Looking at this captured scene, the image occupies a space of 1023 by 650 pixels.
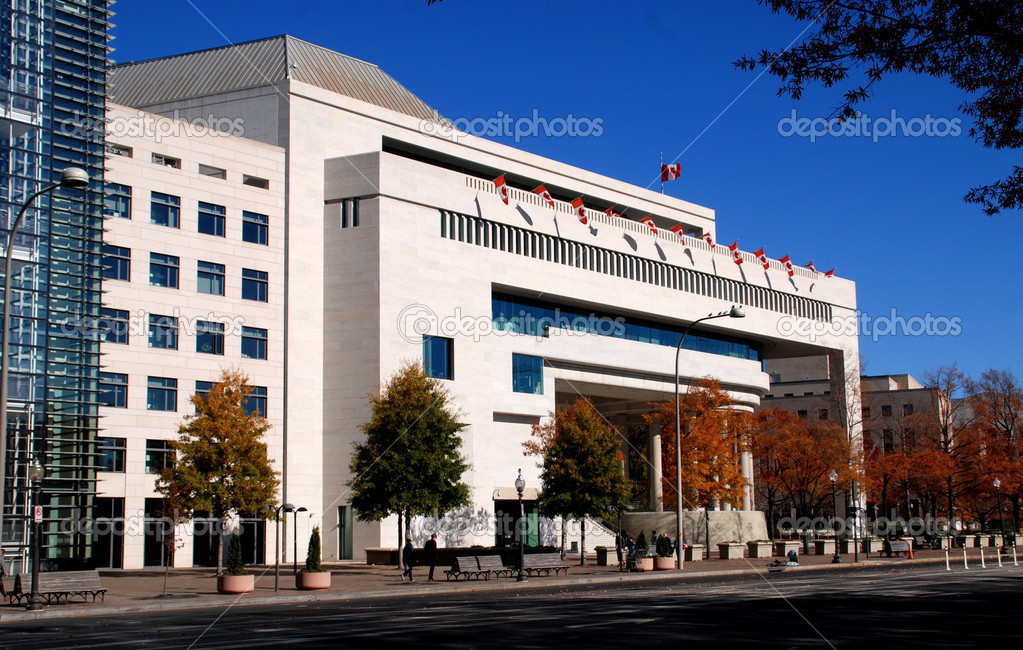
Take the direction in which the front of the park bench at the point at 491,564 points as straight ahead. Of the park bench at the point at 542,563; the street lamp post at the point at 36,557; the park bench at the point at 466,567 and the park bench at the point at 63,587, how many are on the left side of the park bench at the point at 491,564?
1

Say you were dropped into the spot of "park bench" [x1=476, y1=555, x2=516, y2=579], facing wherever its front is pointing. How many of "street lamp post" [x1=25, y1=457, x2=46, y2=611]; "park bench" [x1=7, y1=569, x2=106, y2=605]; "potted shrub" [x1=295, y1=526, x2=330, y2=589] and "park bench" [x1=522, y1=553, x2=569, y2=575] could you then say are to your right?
3

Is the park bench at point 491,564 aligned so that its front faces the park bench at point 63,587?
no

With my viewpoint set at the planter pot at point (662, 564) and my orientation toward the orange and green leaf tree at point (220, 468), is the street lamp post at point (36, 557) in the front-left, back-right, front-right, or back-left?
front-left

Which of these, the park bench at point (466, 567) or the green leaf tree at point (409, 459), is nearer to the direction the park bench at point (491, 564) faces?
the park bench

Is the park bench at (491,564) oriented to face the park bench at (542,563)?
no

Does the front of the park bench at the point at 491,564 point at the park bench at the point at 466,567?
no

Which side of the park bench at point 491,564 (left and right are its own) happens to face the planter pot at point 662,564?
left

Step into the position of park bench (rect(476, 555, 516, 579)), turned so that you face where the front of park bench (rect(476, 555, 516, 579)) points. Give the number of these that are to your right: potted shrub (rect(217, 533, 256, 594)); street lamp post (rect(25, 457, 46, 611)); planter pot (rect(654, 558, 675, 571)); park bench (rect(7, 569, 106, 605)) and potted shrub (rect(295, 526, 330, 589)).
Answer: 4

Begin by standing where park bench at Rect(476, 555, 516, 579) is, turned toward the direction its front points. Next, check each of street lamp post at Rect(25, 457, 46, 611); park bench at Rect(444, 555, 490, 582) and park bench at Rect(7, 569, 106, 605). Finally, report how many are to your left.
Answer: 0

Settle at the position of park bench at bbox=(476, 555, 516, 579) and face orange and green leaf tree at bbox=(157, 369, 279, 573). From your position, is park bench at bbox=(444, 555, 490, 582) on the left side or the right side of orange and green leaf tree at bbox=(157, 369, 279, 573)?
left

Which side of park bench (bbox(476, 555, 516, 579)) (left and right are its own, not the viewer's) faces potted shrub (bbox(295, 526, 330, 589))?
right

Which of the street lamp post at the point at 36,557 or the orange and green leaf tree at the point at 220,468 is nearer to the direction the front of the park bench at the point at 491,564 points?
the street lamp post

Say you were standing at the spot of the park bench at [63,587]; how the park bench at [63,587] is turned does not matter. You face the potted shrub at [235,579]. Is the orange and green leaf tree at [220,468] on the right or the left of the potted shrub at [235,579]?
left

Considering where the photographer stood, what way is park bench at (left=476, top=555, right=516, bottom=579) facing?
facing the viewer and to the right of the viewer

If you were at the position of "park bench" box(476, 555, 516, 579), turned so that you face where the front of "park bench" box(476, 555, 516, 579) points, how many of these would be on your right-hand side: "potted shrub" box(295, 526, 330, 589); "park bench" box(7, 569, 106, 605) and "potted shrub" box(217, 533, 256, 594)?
3

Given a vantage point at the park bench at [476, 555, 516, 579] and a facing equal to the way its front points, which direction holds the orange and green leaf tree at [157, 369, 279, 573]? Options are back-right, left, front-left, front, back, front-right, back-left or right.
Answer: back-right

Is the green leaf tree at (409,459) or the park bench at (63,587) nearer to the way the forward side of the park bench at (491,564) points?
the park bench

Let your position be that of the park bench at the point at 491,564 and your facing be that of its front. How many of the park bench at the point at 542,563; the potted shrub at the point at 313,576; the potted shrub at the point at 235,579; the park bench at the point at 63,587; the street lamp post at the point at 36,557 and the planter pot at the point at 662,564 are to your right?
4

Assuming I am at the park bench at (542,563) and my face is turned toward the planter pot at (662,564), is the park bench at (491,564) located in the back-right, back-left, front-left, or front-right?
back-right

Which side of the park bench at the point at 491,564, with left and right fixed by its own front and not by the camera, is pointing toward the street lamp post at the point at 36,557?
right

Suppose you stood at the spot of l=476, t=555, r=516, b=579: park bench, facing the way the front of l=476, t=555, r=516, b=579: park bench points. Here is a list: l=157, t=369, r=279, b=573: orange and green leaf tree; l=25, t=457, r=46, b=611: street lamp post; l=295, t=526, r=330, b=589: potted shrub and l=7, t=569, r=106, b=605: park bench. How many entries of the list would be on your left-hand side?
0

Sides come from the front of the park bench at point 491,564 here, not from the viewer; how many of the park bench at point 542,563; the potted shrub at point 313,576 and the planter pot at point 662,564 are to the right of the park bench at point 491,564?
1
